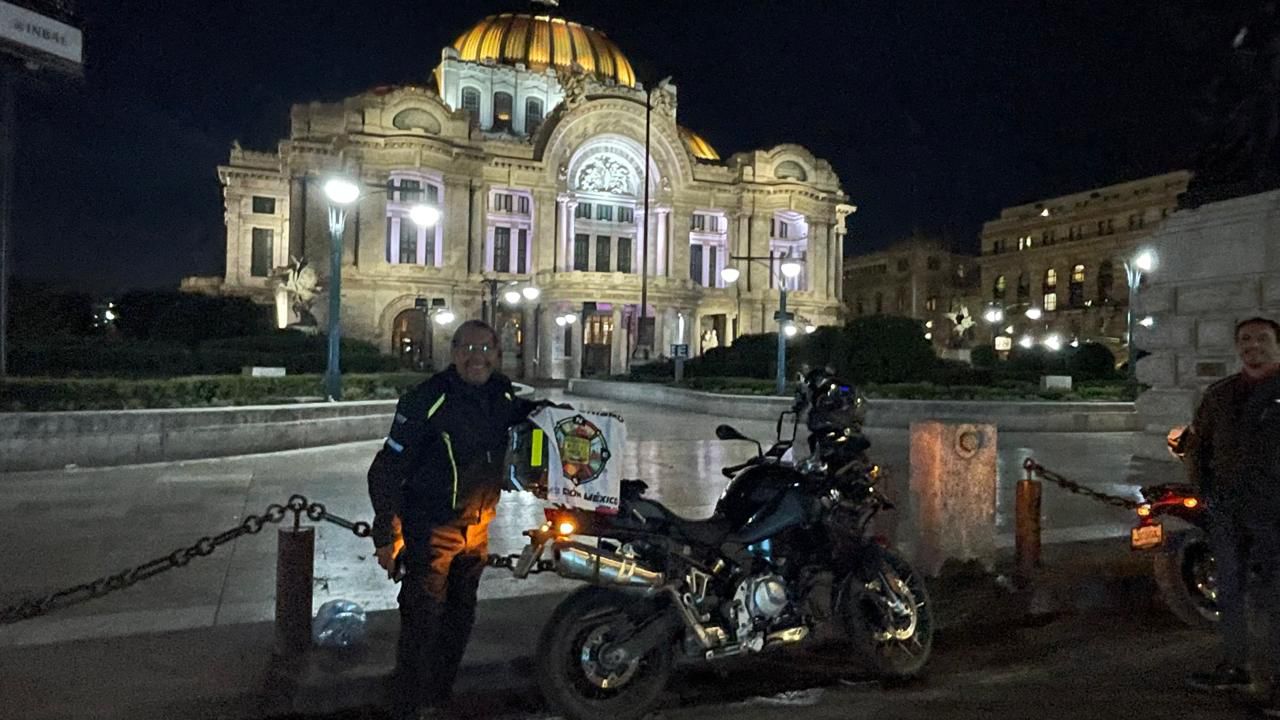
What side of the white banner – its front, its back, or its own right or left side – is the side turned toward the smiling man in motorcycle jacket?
right

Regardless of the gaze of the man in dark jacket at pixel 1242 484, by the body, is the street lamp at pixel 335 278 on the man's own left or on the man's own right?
on the man's own right

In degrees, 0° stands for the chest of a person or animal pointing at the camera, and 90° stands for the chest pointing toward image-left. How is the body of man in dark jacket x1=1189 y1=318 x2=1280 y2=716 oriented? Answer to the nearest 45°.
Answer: approximately 0°

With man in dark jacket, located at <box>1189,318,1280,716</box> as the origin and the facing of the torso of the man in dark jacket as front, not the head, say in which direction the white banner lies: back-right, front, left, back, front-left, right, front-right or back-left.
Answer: front-right

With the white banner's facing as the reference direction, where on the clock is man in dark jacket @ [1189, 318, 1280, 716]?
The man in dark jacket is roughly at 9 o'clock from the white banner.

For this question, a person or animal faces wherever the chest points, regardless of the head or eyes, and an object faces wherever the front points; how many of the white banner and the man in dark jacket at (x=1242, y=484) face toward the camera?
2

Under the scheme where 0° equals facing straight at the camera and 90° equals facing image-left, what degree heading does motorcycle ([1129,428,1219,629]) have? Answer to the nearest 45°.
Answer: approximately 225°
